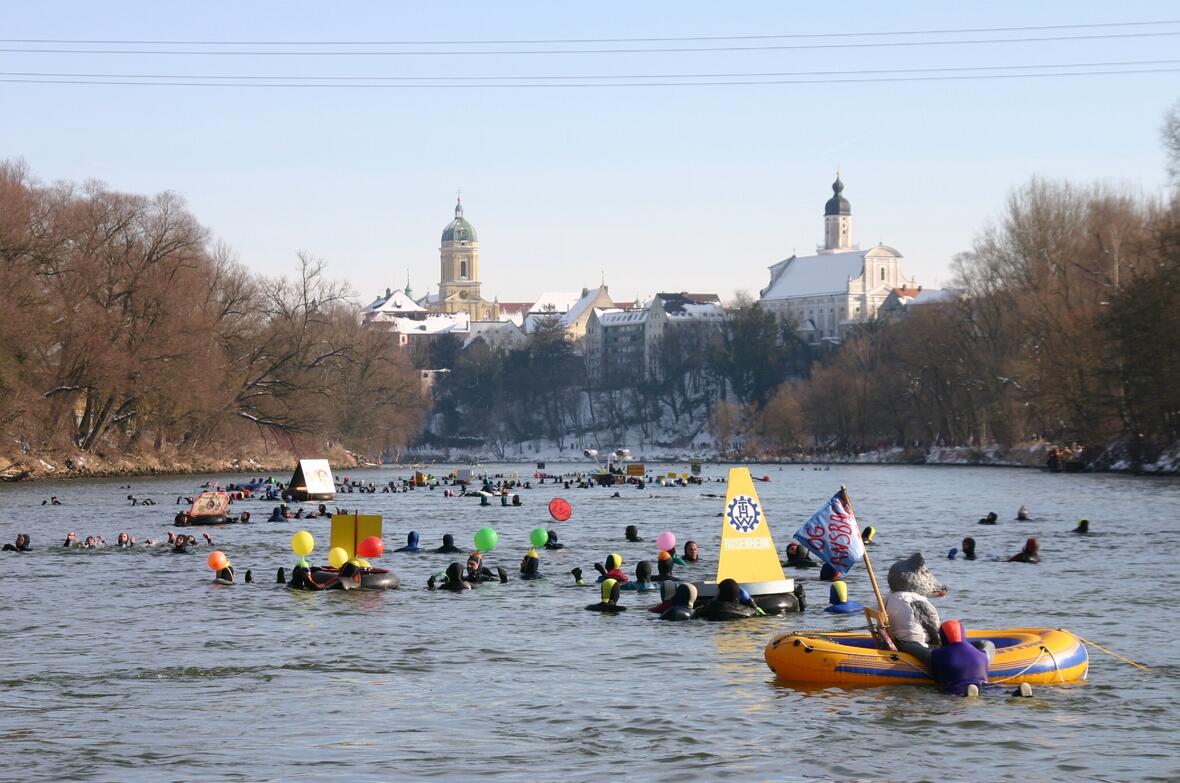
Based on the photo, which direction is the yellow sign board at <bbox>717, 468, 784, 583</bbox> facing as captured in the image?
toward the camera

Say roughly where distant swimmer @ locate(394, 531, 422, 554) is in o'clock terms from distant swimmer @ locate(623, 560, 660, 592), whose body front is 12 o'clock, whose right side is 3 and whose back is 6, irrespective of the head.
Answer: distant swimmer @ locate(394, 531, 422, 554) is roughly at 11 o'clock from distant swimmer @ locate(623, 560, 660, 592).

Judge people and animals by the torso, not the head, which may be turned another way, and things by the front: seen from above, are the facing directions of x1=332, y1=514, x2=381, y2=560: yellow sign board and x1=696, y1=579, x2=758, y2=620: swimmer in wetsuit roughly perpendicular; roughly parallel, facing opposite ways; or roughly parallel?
roughly parallel, facing opposite ways

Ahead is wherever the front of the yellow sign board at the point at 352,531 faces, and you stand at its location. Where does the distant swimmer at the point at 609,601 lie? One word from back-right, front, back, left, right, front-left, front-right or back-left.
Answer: front-left

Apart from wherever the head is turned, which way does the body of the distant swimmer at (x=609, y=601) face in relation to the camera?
away from the camera

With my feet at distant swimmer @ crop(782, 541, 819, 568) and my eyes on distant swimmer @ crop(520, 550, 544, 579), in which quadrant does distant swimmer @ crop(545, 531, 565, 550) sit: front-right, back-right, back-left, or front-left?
front-right

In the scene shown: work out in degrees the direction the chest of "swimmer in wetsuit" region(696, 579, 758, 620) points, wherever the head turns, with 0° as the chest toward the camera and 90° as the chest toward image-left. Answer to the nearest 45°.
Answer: approximately 180°

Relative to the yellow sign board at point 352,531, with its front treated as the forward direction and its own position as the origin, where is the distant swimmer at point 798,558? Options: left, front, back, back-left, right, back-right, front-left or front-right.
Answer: left
